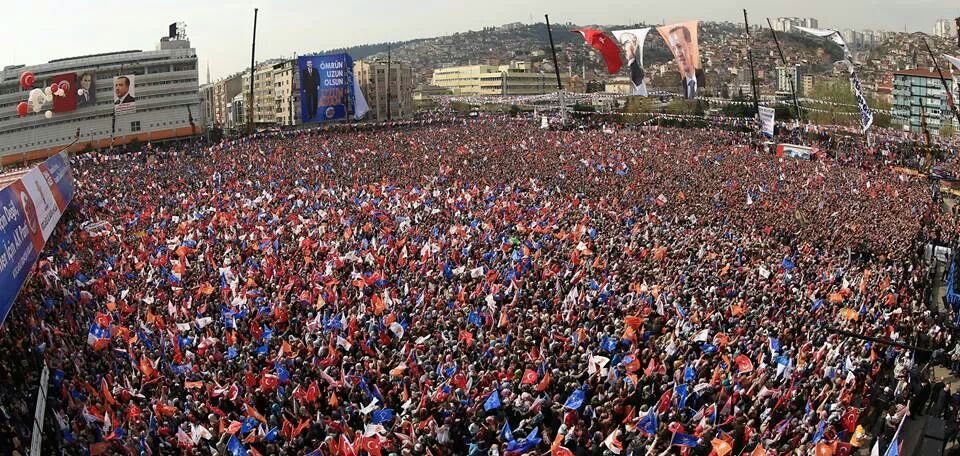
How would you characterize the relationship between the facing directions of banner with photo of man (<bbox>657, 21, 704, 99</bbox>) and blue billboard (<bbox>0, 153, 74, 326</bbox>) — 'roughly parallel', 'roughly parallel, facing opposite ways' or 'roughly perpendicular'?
roughly perpendicular

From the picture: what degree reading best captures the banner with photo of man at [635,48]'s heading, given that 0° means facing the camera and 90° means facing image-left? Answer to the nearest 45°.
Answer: approximately 0°

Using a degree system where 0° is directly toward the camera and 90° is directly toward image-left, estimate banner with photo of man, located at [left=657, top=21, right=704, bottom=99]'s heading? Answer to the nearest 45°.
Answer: approximately 0°

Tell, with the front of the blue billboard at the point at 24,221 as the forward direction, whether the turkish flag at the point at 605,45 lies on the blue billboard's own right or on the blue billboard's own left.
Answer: on the blue billboard's own left

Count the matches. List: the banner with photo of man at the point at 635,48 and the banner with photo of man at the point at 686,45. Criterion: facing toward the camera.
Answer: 2
